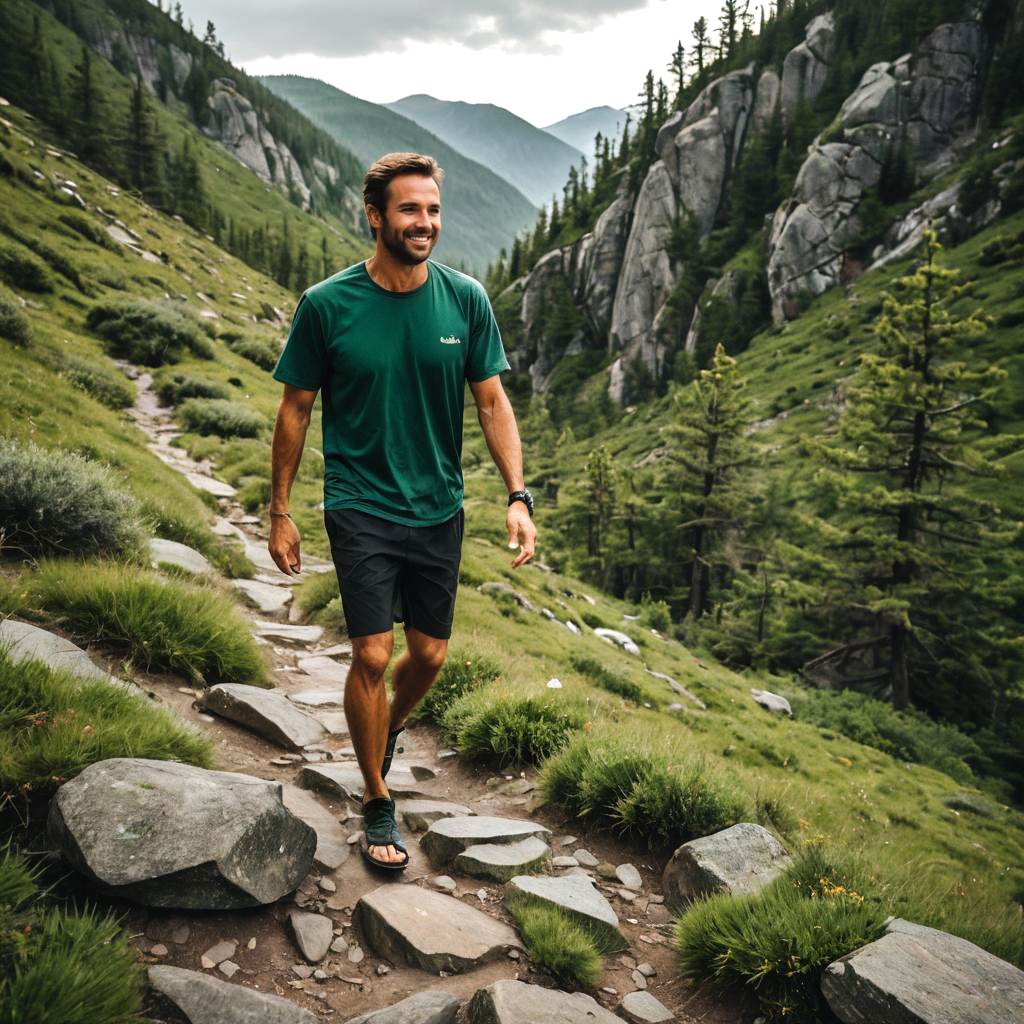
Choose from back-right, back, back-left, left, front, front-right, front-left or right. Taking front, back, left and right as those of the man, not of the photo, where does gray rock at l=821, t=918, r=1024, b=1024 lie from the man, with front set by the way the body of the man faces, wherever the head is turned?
front-left

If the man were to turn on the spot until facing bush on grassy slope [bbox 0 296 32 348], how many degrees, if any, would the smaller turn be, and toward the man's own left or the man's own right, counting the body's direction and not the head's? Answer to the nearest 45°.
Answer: approximately 135° to the man's own right

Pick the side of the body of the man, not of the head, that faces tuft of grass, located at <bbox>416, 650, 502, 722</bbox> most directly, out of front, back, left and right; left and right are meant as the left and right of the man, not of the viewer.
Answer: back

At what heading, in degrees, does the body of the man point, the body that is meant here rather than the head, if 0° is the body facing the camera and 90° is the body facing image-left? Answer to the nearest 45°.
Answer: approximately 0°

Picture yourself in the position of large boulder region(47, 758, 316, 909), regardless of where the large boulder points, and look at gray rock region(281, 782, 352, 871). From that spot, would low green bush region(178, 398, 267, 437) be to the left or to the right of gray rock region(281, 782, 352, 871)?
left

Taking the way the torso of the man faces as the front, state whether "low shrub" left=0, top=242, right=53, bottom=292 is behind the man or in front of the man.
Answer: behind

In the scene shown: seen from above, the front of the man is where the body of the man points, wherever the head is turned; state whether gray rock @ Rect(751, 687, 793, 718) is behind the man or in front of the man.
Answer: behind

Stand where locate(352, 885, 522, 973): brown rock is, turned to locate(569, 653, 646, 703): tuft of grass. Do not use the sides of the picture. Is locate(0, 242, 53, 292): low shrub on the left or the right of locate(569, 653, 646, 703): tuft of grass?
left
